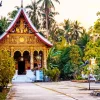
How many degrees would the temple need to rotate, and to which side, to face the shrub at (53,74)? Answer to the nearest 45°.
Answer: approximately 45° to its left

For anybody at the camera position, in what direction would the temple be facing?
facing the viewer

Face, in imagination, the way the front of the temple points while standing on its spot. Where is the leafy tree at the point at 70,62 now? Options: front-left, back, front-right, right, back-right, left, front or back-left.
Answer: left

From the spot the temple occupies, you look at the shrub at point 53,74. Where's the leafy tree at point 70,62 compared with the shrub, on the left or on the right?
left
